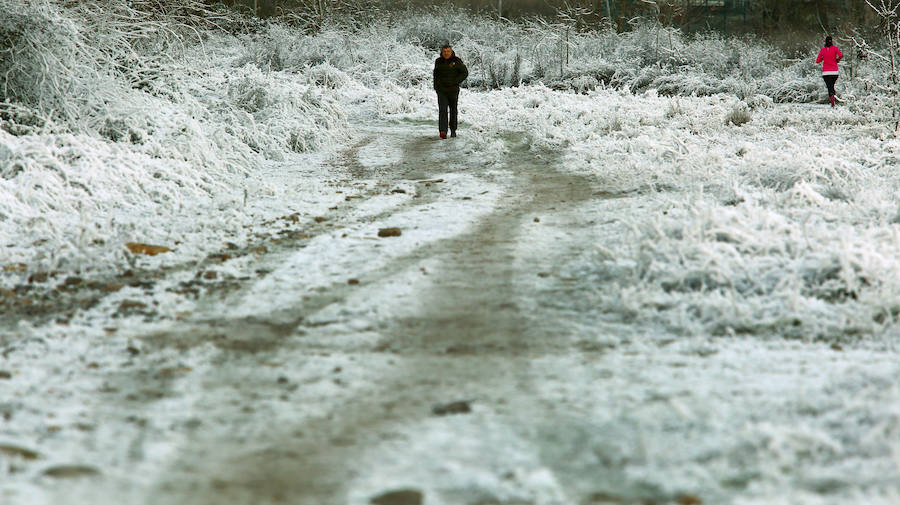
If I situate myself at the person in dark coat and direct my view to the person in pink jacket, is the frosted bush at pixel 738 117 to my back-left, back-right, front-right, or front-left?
front-right

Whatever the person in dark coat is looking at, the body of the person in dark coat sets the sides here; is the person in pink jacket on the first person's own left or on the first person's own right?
on the first person's own left

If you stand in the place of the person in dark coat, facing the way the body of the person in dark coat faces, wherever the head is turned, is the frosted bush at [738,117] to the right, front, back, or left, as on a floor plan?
left

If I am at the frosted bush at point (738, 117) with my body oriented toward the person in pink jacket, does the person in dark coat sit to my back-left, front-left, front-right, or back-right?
back-left

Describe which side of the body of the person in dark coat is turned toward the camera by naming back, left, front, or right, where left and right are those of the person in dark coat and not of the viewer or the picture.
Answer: front
